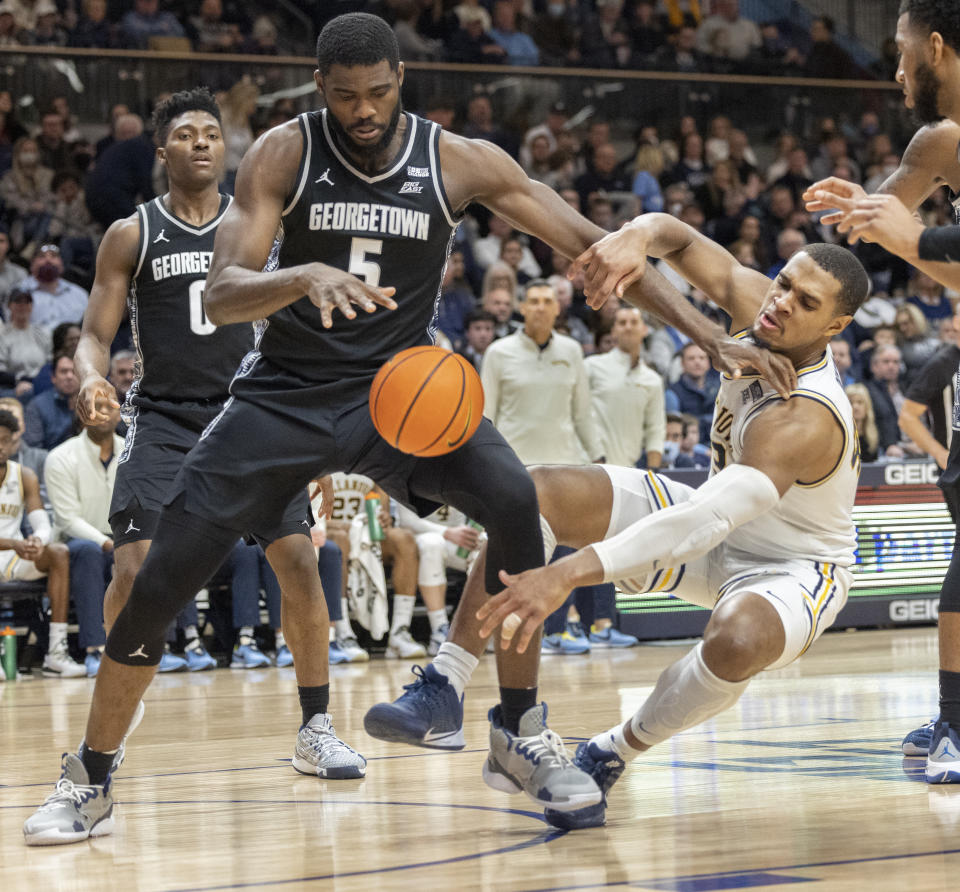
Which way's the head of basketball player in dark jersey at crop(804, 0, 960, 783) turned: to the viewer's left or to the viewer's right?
to the viewer's left

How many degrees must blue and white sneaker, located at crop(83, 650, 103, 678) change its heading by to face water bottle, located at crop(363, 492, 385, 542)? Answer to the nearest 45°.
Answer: approximately 90° to its left

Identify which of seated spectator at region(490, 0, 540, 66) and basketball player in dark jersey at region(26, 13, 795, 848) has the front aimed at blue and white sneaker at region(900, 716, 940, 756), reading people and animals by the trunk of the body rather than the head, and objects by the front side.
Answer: the seated spectator

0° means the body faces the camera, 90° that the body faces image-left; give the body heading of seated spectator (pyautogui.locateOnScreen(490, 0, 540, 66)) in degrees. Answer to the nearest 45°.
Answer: approximately 0°

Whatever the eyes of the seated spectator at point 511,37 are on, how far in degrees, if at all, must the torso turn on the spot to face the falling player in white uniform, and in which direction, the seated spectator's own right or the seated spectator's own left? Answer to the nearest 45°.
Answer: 0° — they already face them

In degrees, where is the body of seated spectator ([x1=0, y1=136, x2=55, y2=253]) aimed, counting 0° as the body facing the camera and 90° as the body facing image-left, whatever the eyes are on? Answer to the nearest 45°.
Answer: approximately 0°
